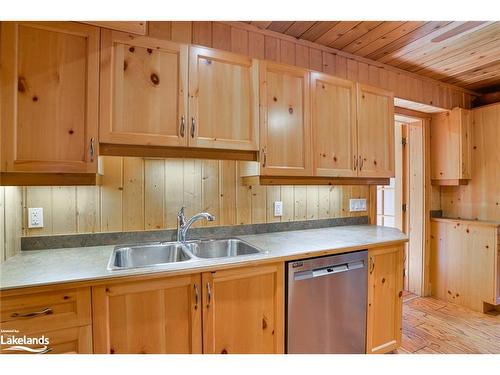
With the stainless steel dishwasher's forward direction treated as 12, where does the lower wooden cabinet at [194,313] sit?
The lower wooden cabinet is roughly at 3 o'clock from the stainless steel dishwasher.

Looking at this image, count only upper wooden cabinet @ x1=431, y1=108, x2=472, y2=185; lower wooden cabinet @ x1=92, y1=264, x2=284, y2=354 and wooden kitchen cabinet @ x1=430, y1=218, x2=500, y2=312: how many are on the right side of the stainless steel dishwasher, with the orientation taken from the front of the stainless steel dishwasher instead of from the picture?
1

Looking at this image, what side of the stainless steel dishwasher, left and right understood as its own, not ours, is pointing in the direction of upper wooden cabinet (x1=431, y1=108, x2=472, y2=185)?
left

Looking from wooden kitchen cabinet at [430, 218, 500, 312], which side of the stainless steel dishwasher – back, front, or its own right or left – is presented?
left

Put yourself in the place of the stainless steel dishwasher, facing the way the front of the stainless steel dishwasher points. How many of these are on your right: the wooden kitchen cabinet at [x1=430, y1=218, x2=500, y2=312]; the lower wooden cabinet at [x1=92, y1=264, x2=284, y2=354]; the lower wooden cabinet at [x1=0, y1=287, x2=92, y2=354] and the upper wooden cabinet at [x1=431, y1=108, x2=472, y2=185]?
2

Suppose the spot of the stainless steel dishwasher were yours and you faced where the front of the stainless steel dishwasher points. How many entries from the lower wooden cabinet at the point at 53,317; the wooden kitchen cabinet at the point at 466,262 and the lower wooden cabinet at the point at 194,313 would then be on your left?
1

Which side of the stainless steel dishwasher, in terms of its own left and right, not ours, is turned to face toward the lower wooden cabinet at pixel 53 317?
right

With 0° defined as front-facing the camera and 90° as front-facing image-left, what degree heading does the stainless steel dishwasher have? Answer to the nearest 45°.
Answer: approximately 315°
